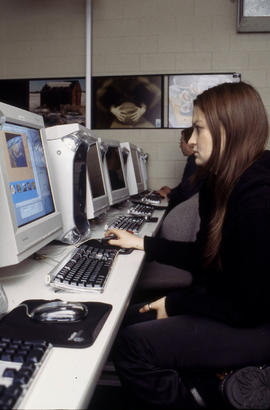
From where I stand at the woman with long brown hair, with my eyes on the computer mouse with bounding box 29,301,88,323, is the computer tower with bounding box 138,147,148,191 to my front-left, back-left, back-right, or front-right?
back-right

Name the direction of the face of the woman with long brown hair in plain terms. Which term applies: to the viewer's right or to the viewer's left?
to the viewer's left

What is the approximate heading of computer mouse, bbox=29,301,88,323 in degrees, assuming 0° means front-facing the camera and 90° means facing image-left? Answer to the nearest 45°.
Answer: approximately 90°

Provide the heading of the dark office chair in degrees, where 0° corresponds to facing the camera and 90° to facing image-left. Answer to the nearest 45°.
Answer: approximately 45°

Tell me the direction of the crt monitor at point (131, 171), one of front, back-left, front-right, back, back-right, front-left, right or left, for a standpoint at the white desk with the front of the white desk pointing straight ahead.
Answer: left

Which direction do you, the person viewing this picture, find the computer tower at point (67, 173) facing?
facing the viewer and to the right of the viewer

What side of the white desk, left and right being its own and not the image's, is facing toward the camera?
right

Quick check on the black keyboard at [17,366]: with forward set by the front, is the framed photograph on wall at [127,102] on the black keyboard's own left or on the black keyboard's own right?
on the black keyboard's own left

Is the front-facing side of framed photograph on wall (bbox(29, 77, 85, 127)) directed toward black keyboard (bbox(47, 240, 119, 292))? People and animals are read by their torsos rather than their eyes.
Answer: yes

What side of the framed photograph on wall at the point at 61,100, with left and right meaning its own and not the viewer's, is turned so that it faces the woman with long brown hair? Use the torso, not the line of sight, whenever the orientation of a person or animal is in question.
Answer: front

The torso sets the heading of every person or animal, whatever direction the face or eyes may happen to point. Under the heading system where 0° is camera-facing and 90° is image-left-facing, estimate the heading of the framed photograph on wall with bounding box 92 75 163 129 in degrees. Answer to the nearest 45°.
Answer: approximately 0°

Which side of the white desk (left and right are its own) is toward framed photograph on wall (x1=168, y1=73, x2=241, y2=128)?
left

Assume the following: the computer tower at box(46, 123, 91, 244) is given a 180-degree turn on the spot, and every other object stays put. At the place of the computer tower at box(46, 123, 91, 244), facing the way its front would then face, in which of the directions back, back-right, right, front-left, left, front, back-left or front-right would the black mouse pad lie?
back-left

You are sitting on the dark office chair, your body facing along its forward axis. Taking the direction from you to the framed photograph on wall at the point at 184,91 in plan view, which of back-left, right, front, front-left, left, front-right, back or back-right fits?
back-right
